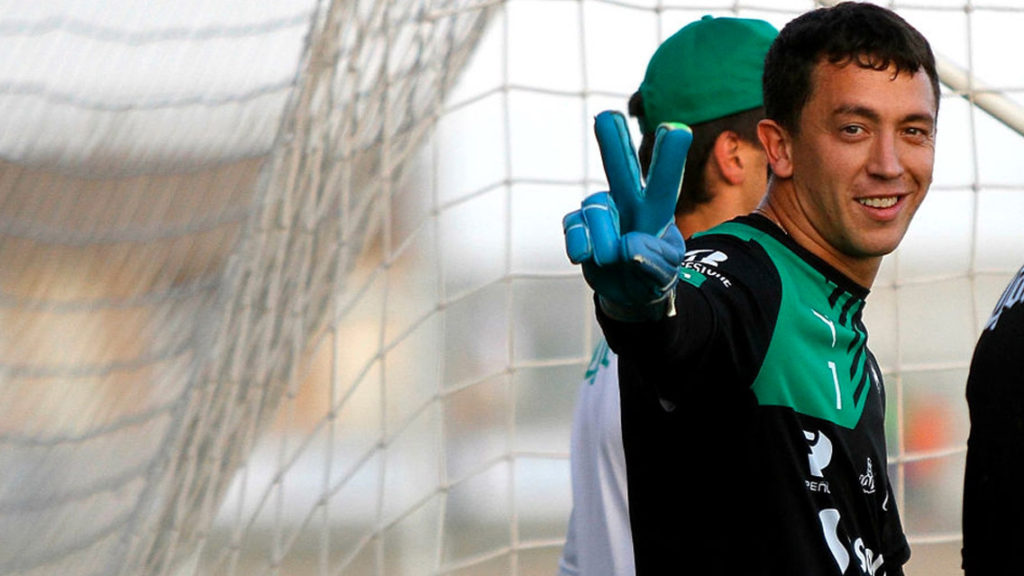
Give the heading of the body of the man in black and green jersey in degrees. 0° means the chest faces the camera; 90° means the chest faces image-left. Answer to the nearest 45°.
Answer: approximately 315°

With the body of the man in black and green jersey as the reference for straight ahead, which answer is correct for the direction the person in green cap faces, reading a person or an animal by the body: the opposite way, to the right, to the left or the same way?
to the left

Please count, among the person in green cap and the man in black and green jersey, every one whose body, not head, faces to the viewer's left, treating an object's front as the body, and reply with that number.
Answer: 0

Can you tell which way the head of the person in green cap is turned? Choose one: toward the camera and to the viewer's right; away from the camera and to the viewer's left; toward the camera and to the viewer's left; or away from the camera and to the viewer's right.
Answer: away from the camera and to the viewer's right

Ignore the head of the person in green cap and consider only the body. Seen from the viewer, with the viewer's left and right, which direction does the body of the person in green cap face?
facing away from the viewer and to the right of the viewer
